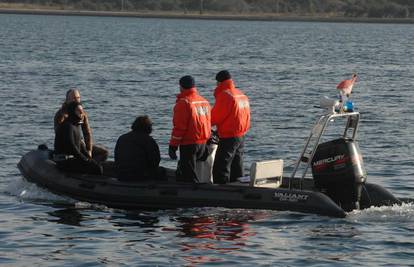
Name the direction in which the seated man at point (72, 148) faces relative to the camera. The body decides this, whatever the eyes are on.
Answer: to the viewer's right

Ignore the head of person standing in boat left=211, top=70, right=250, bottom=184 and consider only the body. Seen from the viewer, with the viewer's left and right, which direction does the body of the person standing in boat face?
facing away from the viewer and to the left of the viewer

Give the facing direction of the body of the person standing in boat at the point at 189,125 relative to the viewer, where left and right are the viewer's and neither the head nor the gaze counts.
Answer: facing away from the viewer and to the left of the viewer

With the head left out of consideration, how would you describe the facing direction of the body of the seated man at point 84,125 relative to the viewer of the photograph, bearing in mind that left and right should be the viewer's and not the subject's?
facing to the right of the viewer

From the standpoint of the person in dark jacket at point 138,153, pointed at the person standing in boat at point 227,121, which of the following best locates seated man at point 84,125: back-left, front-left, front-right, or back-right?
back-left

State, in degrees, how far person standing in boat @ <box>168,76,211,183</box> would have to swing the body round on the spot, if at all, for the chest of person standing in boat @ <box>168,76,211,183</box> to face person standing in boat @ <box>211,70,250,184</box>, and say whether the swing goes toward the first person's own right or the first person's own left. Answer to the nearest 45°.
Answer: approximately 135° to the first person's own right
